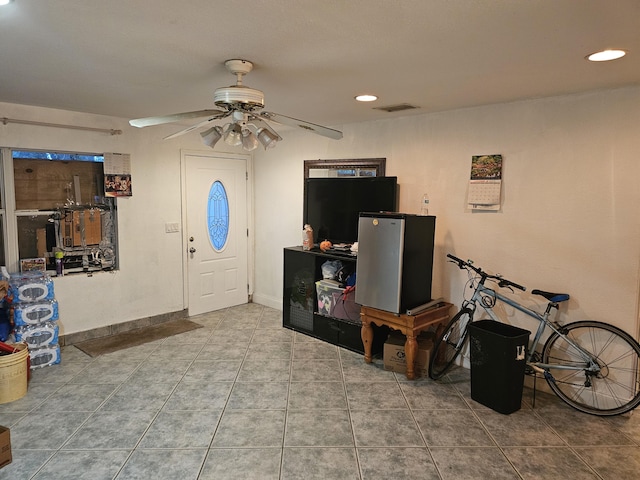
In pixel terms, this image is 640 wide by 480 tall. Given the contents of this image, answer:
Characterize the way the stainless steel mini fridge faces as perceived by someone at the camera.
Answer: facing the viewer and to the left of the viewer

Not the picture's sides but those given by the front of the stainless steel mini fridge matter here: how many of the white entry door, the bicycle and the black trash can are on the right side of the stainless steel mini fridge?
1

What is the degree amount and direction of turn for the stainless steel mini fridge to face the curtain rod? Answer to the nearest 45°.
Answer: approximately 45° to its right

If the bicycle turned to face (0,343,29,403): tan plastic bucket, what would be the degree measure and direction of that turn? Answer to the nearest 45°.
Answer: approximately 45° to its left

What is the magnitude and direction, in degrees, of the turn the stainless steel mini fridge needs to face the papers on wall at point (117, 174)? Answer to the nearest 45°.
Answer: approximately 45° to its right

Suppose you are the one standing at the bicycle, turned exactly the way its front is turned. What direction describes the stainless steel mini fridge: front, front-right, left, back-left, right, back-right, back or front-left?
front

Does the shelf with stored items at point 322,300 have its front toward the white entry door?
no

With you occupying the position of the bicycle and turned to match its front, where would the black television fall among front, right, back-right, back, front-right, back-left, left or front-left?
front

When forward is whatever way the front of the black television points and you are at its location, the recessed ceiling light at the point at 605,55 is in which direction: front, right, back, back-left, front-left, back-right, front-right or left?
front-left

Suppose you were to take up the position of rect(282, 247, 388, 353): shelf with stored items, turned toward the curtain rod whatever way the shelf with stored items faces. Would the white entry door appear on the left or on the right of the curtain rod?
right

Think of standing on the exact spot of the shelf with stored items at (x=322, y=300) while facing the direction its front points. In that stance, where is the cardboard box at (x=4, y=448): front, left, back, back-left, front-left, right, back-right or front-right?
front

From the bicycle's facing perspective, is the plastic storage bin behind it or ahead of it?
ahead

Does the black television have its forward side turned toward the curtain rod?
no

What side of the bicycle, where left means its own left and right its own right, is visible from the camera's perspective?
left

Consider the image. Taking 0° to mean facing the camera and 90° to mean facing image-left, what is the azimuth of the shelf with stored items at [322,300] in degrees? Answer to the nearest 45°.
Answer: approximately 45°

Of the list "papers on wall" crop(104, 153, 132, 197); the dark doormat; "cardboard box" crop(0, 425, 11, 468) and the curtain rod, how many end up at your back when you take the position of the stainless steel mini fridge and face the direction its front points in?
0

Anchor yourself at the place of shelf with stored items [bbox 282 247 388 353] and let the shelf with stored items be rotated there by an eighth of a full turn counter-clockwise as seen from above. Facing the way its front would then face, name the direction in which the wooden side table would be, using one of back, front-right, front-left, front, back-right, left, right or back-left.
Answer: front-left

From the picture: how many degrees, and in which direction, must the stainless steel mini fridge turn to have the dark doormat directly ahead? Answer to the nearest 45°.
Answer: approximately 45° to its right

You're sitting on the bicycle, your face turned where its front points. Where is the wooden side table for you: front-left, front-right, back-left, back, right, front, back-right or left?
front

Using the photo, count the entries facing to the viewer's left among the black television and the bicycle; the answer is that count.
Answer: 1

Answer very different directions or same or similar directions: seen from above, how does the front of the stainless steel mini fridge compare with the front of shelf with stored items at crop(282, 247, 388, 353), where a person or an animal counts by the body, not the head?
same or similar directions

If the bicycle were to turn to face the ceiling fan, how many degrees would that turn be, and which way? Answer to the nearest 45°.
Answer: approximately 45° to its left

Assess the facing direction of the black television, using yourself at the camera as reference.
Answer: facing the viewer
